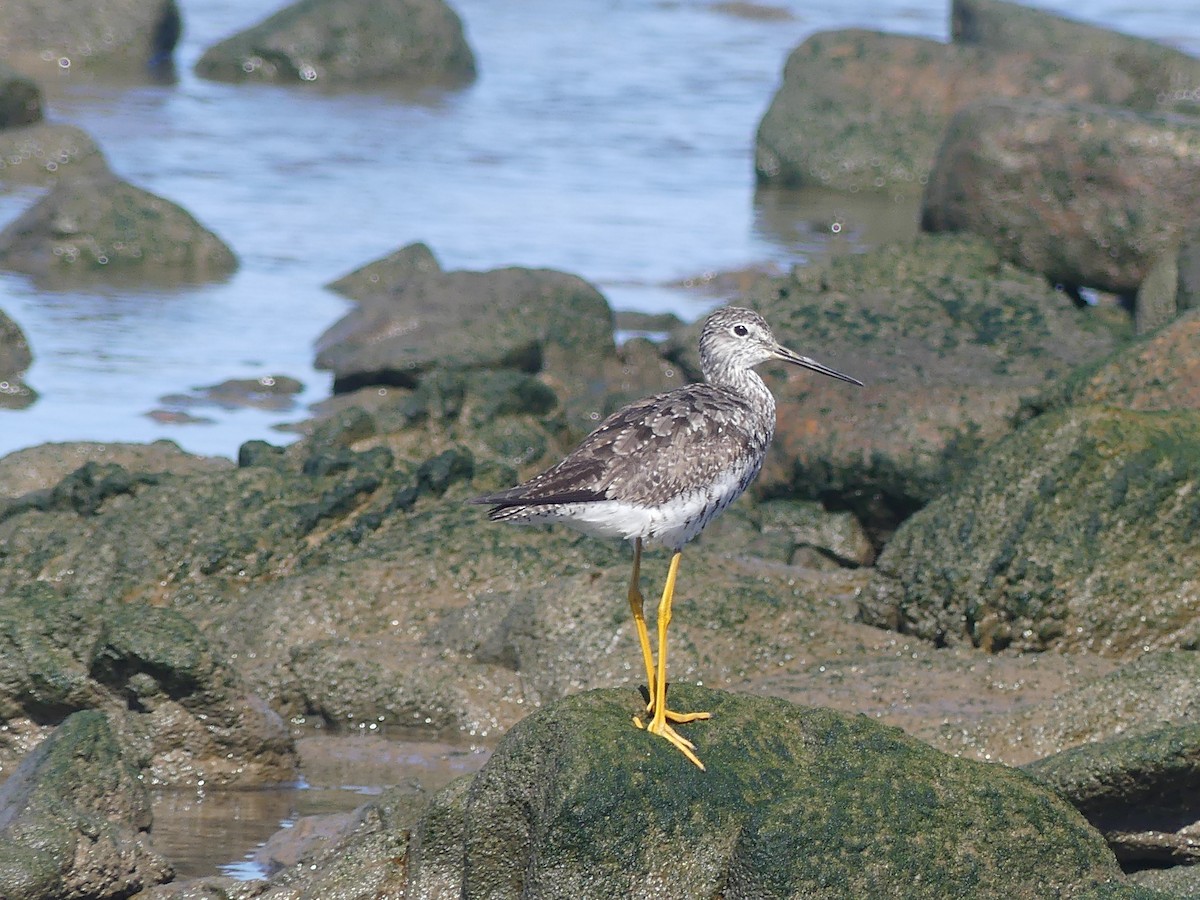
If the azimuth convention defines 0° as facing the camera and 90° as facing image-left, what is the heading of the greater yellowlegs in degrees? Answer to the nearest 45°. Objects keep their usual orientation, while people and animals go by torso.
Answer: approximately 270°

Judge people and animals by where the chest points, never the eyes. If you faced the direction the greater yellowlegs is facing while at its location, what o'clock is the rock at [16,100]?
The rock is roughly at 8 o'clock from the greater yellowlegs.

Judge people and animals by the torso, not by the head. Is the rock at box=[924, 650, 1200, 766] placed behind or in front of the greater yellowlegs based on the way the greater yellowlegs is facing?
in front

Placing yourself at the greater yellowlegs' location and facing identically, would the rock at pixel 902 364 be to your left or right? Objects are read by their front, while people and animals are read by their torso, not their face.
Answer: on your left

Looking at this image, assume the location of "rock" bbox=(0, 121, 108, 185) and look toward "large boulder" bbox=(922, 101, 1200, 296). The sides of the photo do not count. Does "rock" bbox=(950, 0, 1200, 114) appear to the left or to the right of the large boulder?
left

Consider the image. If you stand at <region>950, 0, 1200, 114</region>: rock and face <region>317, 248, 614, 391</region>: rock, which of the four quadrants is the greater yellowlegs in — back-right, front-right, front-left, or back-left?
front-left

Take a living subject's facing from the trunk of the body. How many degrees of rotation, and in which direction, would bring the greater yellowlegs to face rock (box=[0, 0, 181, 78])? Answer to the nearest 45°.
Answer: approximately 135° to its left

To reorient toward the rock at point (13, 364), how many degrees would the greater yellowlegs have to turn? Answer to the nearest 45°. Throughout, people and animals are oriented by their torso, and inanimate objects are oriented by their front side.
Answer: approximately 135° to its left

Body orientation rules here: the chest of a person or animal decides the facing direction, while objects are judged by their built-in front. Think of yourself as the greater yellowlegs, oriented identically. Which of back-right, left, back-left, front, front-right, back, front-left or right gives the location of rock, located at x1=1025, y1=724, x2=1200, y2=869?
front

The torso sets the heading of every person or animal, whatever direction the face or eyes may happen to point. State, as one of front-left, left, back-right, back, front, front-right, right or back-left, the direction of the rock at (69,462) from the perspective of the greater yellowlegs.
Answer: back-left

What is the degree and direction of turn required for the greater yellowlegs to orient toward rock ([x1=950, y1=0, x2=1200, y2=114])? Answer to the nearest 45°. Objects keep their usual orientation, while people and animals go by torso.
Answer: approximately 90° to its left

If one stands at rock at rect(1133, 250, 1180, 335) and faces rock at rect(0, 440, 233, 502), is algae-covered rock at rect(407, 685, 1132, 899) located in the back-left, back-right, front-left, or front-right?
front-left
